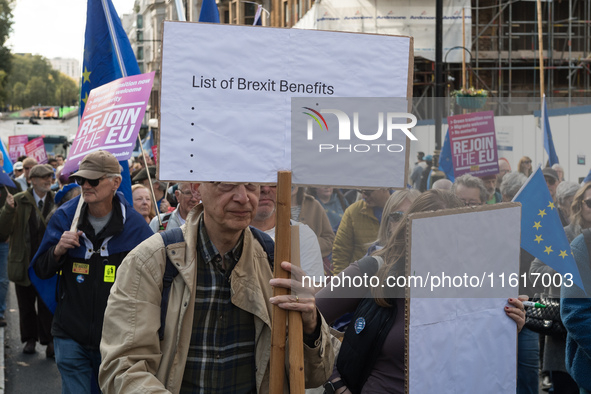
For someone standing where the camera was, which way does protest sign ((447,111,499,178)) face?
facing the viewer

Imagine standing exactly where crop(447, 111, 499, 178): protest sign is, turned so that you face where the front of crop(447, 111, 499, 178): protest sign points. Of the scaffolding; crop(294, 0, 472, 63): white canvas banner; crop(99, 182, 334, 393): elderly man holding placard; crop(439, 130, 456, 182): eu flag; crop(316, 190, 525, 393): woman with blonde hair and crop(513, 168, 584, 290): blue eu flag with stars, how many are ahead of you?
3

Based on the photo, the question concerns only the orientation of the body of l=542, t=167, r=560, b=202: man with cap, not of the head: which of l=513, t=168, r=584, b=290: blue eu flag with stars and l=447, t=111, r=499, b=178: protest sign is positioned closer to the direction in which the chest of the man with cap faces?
the blue eu flag with stars

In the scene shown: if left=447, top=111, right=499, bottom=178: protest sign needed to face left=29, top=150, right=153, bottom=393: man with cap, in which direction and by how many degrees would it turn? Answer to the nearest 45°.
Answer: approximately 45° to its right

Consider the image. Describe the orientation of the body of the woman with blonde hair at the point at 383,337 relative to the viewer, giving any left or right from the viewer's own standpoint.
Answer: facing the viewer and to the right of the viewer

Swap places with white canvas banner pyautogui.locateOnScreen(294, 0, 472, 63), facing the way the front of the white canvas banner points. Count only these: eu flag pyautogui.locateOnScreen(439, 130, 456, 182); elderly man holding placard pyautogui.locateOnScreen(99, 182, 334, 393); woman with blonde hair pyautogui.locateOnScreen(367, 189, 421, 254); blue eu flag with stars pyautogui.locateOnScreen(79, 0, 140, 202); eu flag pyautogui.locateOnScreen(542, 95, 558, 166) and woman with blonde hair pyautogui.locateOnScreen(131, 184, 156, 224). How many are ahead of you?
6

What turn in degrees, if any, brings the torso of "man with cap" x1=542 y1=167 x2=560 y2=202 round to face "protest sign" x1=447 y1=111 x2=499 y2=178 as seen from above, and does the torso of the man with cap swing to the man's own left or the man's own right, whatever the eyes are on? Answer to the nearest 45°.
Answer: approximately 90° to the man's own right

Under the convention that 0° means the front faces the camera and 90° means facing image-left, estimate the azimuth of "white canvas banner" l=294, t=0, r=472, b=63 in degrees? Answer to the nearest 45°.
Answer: approximately 0°

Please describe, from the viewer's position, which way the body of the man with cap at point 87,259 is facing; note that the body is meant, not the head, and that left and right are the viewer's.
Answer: facing the viewer and to the left of the viewer

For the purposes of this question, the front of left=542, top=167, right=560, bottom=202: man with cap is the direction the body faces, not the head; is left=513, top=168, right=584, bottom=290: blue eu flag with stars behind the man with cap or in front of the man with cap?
in front

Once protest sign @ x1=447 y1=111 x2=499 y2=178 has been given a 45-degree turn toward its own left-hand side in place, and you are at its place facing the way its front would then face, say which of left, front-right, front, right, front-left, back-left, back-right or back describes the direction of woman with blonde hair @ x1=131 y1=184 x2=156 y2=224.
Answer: right

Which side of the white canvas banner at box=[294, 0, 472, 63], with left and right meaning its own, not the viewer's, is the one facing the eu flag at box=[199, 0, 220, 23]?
front
